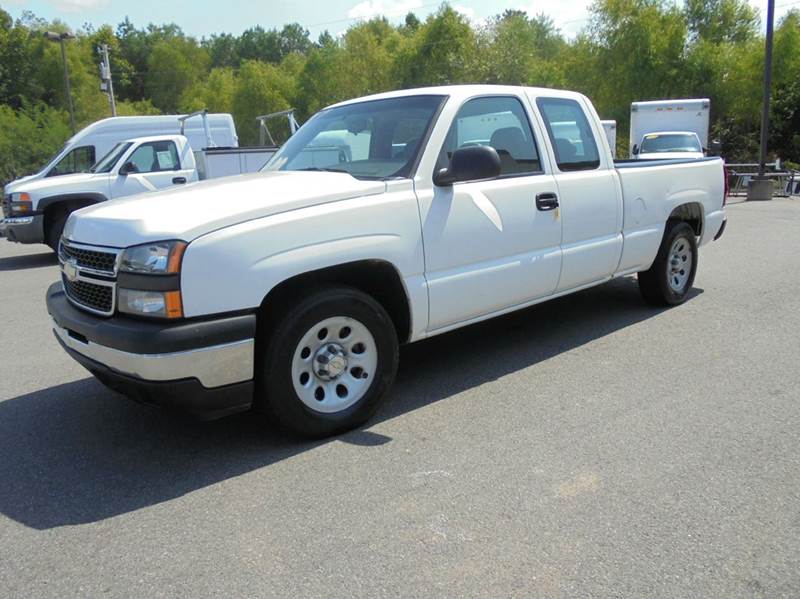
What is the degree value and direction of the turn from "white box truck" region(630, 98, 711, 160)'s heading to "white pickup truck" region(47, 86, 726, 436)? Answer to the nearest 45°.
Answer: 0° — it already faces it

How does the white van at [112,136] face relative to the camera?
to the viewer's left

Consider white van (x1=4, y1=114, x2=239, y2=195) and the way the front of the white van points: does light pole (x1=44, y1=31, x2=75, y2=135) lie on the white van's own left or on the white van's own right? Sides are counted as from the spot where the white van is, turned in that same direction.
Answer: on the white van's own right

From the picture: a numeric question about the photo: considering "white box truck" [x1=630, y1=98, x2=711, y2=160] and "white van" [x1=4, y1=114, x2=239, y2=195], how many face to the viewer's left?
1

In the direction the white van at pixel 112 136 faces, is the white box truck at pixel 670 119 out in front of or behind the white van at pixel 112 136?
behind

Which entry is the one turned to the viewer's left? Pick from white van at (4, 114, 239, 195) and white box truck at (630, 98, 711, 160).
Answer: white van at (4, 114, 239, 195)

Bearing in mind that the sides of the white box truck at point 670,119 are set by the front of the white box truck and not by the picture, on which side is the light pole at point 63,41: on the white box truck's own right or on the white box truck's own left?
on the white box truck's own right

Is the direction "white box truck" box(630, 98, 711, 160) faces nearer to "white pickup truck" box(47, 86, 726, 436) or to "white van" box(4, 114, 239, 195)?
the white pickup truck

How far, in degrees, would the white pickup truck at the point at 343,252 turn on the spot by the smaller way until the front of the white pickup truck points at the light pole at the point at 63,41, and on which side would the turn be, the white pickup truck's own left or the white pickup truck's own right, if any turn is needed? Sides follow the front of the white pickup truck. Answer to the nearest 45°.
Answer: approximately 90° to the white pickup truck's own right

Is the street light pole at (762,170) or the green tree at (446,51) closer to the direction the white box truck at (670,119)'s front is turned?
the street light pole

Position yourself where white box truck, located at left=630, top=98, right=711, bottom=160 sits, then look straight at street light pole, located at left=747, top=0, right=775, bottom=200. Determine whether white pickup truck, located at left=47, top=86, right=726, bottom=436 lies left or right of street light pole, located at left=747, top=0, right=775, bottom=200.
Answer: right

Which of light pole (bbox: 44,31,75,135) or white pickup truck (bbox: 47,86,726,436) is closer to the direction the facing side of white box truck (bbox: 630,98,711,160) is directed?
the white pickup truck

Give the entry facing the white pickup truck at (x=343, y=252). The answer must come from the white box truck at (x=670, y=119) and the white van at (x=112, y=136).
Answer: the white box truck at (x=670, y=119)

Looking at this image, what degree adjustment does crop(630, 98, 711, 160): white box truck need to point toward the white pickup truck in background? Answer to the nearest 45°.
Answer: approximately 45° to its right
